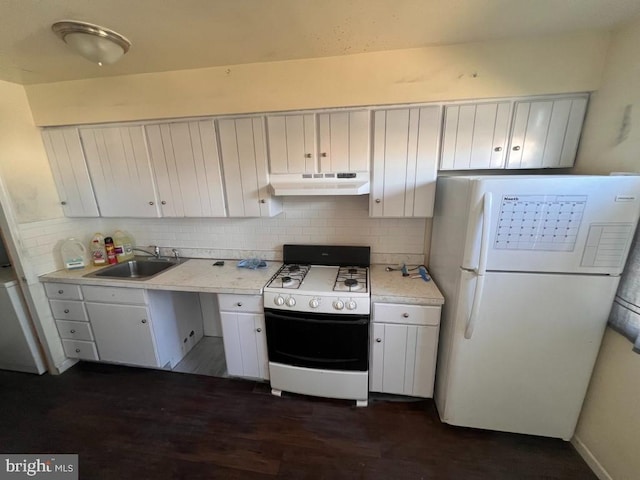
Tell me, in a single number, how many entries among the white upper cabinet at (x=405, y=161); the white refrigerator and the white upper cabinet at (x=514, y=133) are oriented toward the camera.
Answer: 3

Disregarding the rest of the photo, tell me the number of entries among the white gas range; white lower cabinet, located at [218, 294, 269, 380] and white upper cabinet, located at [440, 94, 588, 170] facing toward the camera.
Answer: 3

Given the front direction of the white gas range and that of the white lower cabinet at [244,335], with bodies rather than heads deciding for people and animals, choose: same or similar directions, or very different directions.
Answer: same or similar directions

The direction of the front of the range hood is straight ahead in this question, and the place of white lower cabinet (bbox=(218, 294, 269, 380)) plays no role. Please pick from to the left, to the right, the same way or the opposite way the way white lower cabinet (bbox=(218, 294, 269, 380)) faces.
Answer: the same way

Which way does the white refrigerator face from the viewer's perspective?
toward the camera

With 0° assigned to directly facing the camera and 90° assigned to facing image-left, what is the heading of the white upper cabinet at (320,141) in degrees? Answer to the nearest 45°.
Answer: approximately 0°

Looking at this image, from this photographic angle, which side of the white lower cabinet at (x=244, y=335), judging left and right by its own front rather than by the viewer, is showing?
front

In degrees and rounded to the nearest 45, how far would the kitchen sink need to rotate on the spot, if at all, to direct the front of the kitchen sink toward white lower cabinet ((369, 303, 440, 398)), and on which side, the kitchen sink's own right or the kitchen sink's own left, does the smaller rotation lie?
approximately 90° to the kitchen sink's own left

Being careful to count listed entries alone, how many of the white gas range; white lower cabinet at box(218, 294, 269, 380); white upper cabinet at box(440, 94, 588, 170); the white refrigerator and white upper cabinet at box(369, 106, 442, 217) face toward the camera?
5

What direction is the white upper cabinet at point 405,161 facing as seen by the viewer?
toward the camera

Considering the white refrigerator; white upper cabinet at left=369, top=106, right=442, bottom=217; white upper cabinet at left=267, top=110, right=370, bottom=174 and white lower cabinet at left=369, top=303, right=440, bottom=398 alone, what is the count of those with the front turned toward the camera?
4

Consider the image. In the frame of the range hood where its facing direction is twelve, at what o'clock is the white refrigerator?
The white refrigerator is roughly at 10 o'clock from the range hood.

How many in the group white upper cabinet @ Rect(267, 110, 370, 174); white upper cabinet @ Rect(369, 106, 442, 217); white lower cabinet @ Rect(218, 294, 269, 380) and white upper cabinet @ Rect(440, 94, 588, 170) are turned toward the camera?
4

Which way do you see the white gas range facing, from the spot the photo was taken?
facing the viewer

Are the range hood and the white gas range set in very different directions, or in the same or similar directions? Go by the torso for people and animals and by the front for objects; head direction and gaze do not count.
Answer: same or similar directions
